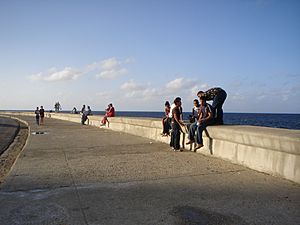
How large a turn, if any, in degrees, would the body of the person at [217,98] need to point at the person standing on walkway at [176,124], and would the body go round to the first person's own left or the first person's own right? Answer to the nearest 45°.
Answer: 0° — they already face them

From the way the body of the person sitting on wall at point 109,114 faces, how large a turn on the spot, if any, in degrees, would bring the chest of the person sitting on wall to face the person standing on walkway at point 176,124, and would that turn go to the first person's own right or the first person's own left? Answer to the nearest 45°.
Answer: approximately 90° to the first person's own left

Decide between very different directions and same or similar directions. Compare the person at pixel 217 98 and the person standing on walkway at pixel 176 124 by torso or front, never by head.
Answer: very different directions

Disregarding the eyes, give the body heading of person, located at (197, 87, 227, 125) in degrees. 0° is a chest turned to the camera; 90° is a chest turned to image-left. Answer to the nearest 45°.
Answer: approximately 90°

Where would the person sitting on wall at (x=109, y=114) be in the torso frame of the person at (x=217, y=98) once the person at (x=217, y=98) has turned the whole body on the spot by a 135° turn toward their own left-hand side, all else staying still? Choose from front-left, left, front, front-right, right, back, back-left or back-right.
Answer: back

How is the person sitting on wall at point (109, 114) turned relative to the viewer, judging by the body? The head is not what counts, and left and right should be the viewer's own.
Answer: facing to the left of the viewer
